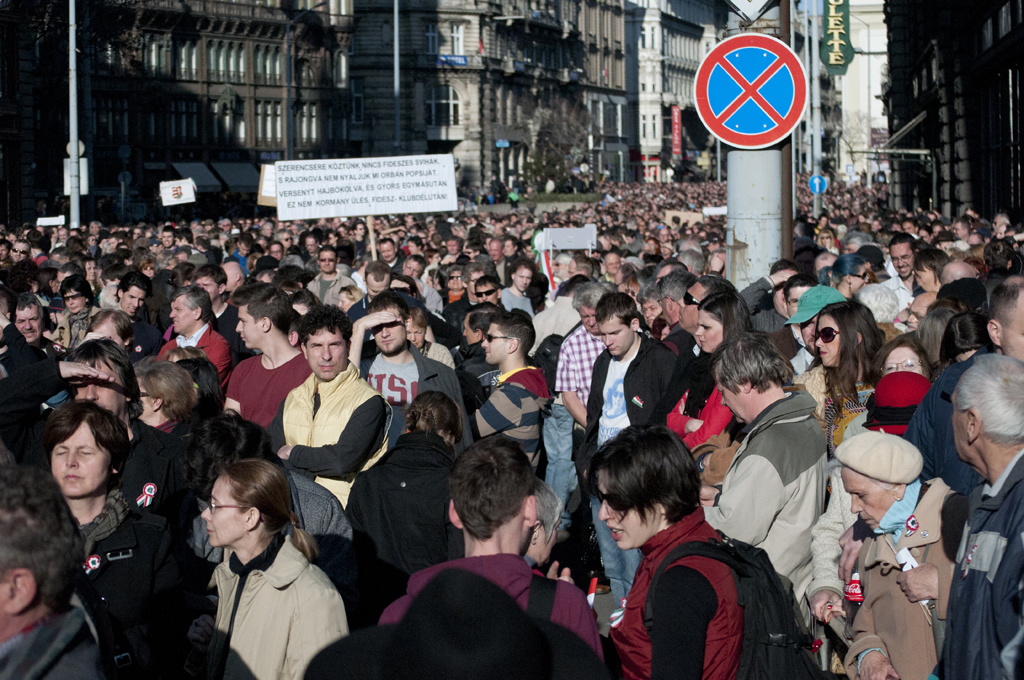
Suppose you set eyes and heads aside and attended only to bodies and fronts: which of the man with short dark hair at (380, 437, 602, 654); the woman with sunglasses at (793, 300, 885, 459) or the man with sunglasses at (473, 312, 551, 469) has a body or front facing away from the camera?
the man with short dark hair

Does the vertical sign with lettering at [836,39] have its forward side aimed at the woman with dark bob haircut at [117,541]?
yes

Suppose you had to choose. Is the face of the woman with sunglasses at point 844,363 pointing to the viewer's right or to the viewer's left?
to the viewer's left

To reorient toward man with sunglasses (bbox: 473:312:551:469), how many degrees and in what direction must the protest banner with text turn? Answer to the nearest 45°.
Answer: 0° — it already faces them

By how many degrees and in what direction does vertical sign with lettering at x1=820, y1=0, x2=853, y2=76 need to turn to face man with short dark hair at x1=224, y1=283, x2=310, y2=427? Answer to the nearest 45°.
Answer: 0° — it already faces them

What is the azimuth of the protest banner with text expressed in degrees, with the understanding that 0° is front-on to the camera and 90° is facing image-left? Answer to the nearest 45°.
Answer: approximately 0°

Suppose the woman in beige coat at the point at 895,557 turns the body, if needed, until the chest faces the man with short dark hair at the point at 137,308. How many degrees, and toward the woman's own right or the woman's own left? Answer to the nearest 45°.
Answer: approximately 90° to the woman's own right

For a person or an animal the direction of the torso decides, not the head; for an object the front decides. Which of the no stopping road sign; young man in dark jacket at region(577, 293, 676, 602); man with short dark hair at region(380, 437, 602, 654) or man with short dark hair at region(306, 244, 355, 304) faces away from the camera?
man with short dark hair at region(380, 437, 602, 654)

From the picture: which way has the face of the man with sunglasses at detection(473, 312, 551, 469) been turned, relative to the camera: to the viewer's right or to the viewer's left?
to the viewer's left

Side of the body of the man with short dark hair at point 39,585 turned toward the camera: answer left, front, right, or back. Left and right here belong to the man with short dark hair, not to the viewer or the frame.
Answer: left
